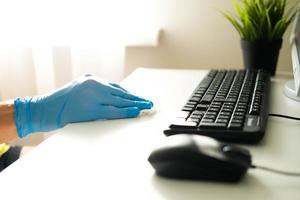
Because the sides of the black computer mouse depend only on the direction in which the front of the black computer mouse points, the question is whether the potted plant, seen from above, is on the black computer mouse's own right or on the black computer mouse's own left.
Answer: on the black computer mouse's own left

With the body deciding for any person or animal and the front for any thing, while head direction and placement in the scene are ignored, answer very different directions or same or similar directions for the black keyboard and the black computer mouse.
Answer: very different directions

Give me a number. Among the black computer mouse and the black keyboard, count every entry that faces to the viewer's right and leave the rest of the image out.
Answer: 1

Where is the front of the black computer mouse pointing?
to the viewer's right

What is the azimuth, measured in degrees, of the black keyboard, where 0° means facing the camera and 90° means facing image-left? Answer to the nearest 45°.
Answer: approximately 90°
